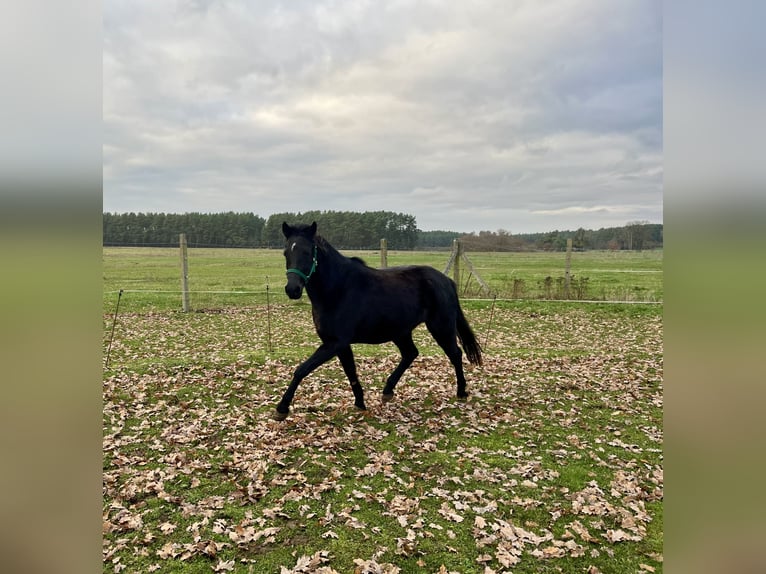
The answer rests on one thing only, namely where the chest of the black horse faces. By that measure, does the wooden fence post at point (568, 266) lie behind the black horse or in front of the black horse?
behind

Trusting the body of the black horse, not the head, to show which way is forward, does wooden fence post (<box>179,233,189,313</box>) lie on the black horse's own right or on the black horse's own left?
on the black horse's own right

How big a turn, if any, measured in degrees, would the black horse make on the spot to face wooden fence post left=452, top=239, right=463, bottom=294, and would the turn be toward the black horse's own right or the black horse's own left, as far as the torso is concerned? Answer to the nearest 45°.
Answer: approximately 135° to the black horse's own right

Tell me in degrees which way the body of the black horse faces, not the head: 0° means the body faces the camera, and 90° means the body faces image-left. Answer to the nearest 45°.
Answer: approximately 45°
